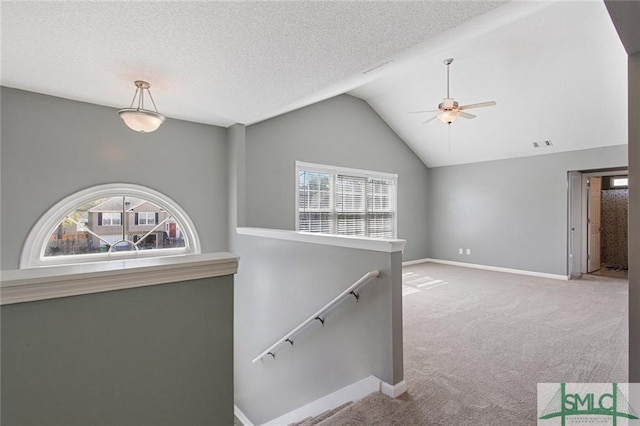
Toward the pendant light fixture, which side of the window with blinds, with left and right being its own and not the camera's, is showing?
right

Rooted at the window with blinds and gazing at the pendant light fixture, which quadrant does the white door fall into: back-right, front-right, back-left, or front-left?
back-left

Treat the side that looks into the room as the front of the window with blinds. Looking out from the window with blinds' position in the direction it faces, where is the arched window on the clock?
The arched window is roughly at 3 o'clock from the window with blinds.

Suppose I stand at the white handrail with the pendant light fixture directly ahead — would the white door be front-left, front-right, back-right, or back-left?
back-right

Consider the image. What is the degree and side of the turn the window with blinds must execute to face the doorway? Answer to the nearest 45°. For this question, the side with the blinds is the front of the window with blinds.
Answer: approximately 45° to its left

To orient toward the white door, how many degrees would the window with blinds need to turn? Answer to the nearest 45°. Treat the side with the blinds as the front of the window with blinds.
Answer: approximately 45° to its left

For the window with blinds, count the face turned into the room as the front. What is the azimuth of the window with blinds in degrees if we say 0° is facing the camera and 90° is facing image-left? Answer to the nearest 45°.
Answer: approximately 315°

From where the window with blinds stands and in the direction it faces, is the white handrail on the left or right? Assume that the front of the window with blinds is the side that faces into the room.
on its right
